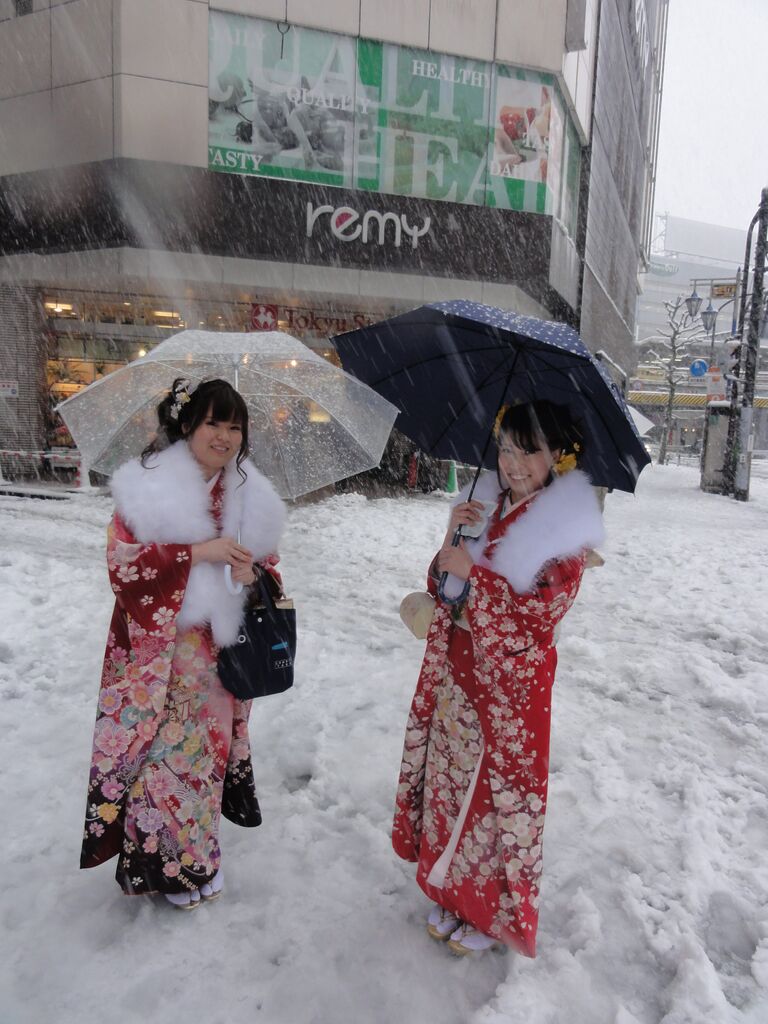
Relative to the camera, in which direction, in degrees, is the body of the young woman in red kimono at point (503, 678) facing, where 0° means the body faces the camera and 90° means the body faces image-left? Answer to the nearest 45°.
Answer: approximately 45°

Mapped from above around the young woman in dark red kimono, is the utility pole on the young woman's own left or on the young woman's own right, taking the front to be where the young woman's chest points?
on the young woman's own left

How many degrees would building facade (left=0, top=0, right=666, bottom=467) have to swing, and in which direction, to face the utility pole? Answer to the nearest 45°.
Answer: approximately 90° to its left

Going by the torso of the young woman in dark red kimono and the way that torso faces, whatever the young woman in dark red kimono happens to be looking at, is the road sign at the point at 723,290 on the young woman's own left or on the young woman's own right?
on the young woman's own left

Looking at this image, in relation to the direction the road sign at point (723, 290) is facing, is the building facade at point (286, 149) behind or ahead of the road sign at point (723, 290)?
ahead

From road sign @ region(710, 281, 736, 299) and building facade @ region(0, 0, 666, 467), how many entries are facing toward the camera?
2

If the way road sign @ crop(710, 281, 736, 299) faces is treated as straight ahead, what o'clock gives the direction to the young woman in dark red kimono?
The young woman in dark red kimono is roughly at 12 o'clock from the road sign.

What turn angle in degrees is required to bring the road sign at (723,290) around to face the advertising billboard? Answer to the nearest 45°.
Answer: approximately 45° to its right

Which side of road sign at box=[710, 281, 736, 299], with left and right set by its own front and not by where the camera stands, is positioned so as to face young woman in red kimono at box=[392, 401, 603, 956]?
front

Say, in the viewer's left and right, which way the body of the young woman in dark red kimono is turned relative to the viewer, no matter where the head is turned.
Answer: facing the viewer and to the right of the viewer

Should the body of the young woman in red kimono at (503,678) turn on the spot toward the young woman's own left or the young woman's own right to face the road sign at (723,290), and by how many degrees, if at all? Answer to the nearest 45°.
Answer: approximately 135° to the young woman's own right

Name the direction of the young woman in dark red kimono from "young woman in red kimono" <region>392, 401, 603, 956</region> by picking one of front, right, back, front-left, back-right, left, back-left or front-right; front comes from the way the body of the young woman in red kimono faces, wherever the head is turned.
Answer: front-right
